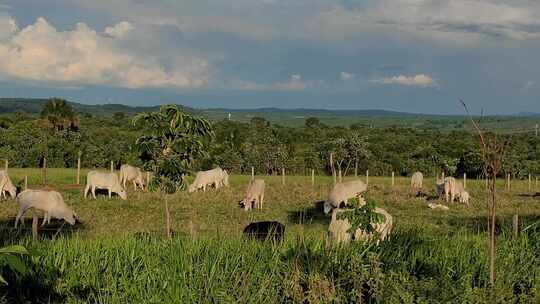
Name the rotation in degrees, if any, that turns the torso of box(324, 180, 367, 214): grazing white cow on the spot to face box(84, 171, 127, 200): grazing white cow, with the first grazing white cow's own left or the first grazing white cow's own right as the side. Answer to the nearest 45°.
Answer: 0° — it already faces it

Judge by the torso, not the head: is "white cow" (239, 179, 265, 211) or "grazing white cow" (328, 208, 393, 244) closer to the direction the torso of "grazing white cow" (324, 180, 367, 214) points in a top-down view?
the white cow

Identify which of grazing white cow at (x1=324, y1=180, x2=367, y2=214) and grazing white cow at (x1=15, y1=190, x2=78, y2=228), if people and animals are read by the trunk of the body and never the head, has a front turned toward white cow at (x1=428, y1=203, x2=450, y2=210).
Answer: grazing white cow at (x1=15, y1=190, x2=78, y2=228)

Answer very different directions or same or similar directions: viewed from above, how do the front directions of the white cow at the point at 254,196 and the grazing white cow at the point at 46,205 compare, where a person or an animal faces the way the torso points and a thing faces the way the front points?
very different directions

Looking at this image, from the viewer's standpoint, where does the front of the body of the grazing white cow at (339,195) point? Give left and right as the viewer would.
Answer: facing to the left of the viewer

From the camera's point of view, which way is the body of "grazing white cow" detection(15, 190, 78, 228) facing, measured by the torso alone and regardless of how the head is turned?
to the viewer's right
